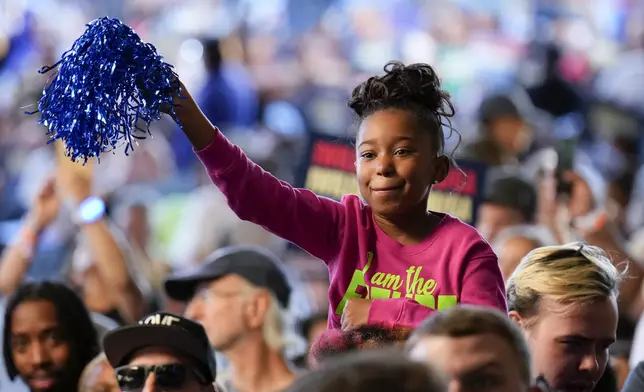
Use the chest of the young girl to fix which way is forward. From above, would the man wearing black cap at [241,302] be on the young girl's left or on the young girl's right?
on the young girl's right

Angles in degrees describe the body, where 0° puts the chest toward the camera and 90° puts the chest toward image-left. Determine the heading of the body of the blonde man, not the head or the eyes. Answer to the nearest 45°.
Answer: approximately 315°

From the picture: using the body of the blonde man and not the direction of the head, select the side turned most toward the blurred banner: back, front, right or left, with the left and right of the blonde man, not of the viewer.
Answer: back

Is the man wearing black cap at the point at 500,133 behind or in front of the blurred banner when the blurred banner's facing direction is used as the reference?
behind

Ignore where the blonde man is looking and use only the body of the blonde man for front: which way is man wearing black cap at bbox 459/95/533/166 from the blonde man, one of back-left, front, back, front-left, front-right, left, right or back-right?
back-left

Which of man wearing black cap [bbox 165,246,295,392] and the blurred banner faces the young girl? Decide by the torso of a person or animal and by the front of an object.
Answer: the blurred banner

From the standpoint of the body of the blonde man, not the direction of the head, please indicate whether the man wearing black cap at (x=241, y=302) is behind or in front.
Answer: behind

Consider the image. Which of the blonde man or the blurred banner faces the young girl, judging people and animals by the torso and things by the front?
the blurred banner

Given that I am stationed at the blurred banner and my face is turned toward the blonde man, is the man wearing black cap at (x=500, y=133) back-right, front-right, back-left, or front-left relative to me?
back-left
